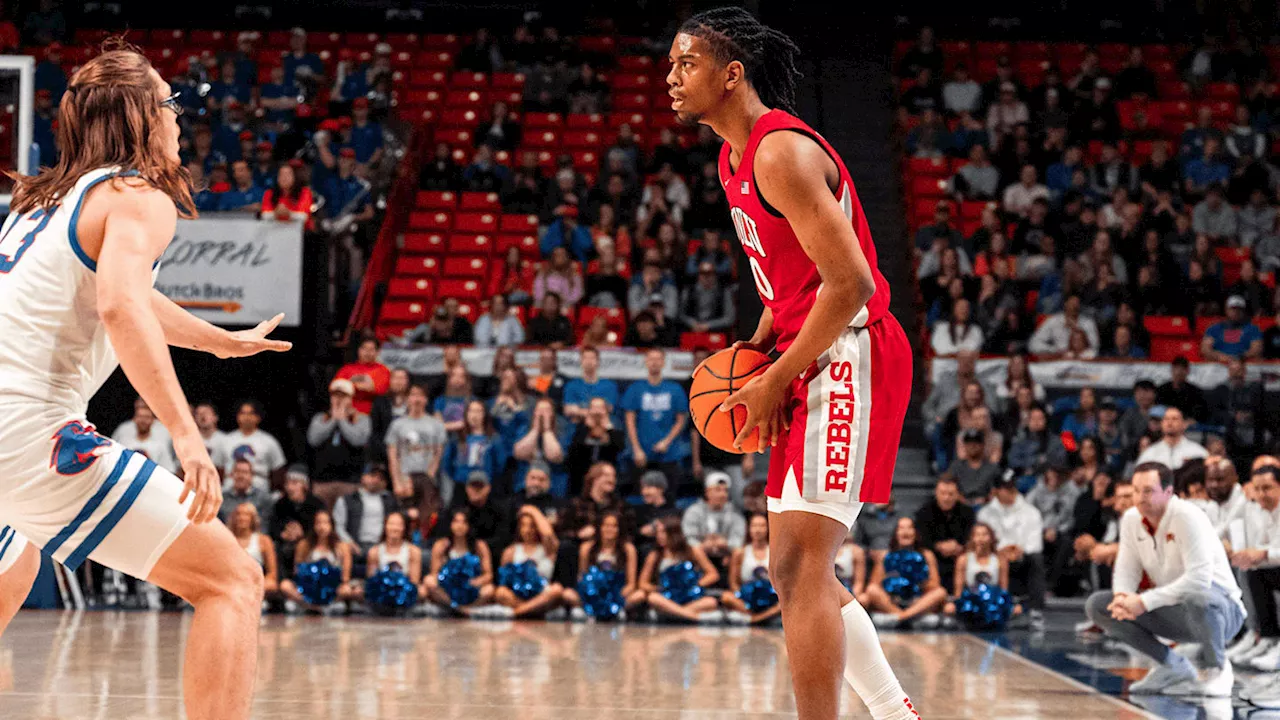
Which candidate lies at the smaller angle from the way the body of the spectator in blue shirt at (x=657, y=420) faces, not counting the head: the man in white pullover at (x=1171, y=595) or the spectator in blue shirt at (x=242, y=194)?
the man in white pullover

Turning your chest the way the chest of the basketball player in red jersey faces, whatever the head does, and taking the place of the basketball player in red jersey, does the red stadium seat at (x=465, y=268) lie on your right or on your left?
on your right

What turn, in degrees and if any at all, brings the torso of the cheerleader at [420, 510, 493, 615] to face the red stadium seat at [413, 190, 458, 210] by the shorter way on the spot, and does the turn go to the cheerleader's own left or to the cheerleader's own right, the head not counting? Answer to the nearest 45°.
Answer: approximately 180°

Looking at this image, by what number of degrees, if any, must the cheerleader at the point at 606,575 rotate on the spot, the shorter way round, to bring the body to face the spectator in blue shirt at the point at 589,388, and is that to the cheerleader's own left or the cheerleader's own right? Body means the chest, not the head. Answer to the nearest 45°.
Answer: approximately 180°

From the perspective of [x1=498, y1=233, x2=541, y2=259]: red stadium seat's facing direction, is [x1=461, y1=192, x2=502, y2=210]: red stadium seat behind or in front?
behind

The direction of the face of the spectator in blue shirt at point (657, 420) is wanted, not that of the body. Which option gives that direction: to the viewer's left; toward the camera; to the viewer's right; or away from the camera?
toward the camera

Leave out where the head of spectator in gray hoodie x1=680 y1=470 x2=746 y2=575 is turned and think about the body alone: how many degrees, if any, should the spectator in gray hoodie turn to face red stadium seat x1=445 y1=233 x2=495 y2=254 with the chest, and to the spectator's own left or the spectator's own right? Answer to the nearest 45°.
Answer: approximately 135° to the spectator's own right

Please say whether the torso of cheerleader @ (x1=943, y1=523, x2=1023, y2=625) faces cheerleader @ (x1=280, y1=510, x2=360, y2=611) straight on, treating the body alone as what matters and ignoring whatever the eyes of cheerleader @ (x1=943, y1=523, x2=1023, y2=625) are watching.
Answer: no

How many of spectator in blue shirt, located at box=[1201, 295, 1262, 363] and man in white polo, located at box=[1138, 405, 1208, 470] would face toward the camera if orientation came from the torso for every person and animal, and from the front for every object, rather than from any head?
2

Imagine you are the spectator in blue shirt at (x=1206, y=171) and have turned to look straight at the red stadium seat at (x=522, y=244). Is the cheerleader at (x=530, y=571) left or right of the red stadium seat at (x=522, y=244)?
left

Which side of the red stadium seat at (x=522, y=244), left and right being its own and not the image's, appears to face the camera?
front

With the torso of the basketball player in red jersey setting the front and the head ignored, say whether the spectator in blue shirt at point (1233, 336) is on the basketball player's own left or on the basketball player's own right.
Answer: on the basketball player's own right

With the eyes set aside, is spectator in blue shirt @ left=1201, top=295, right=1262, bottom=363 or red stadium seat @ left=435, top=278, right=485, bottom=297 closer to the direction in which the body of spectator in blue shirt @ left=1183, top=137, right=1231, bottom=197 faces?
the spectator in blue shirt

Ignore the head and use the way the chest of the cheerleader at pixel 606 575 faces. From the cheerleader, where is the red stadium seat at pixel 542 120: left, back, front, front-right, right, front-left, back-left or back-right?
back

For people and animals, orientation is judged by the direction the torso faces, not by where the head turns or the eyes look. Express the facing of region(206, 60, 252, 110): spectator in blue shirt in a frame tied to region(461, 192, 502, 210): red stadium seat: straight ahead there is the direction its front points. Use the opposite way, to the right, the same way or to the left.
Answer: the same way

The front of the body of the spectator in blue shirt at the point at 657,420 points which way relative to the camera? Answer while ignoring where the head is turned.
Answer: toward the camera

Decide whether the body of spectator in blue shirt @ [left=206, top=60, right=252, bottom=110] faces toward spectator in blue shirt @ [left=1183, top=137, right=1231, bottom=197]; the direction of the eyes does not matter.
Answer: no

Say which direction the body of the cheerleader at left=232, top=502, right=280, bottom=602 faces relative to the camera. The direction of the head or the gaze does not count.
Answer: toward the camera

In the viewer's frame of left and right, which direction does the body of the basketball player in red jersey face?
facing to the left of the viewer

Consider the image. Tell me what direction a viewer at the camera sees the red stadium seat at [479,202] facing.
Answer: facing the viewer

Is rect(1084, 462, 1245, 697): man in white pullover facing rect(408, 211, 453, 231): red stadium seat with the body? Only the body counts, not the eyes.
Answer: no

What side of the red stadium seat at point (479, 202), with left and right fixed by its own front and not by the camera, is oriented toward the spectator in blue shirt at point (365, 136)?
right

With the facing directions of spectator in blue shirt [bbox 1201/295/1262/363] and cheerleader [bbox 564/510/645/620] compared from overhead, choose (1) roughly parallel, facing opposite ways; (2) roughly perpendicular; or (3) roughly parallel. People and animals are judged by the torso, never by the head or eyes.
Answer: roughly parallel

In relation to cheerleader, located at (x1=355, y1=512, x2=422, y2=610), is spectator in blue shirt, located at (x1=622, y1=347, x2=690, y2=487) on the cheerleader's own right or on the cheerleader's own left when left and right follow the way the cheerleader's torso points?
on the cheerleader's own left
